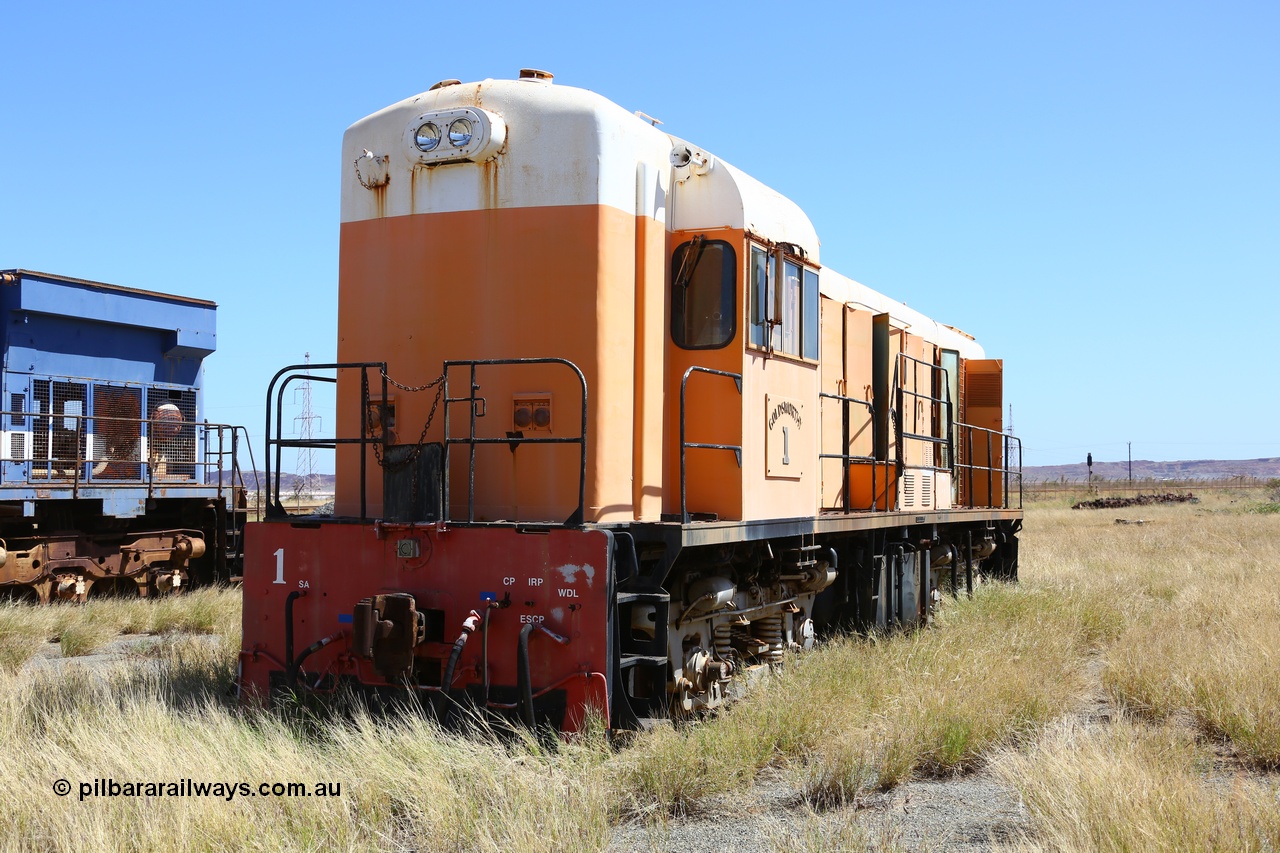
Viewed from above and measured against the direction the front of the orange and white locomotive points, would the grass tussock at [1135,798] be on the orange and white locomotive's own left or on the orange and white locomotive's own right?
on the orange and white locomotive's own left

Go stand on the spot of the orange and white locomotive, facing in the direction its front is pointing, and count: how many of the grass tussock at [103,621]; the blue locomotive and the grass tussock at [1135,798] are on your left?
1

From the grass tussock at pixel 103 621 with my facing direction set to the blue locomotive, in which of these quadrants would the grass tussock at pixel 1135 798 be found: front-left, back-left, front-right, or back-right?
back-right

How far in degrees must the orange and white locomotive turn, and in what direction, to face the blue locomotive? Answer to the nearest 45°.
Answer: approximately 90° to its right

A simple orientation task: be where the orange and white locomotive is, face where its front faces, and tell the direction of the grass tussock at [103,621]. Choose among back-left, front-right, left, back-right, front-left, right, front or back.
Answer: right

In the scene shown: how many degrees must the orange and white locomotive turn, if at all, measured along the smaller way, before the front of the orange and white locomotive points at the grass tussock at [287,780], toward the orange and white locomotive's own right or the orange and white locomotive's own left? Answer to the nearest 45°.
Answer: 0° — it already faces it
